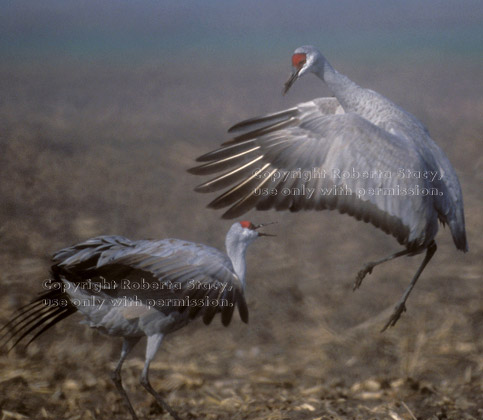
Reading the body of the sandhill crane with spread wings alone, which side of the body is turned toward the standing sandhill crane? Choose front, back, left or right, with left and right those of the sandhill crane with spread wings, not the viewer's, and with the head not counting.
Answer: front

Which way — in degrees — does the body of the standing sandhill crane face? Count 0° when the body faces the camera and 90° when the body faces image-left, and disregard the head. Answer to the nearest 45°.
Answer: approximately 270°

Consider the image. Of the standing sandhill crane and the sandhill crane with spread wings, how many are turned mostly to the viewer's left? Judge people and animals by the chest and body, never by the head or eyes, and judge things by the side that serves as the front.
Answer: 1

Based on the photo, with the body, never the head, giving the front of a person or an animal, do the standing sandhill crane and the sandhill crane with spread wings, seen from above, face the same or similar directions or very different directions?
very different directions

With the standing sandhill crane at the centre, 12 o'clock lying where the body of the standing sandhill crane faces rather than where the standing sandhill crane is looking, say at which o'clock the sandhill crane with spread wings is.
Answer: The sandhill crane with spread wings is roughly at 12 o'clock from the standing sandhill crane.

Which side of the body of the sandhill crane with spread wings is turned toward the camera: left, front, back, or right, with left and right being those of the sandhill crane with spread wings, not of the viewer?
left
